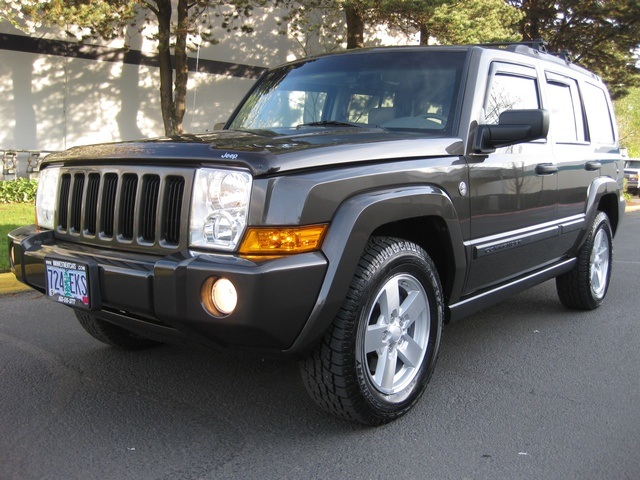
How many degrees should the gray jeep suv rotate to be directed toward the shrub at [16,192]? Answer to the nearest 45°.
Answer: approximately 90° to its right
